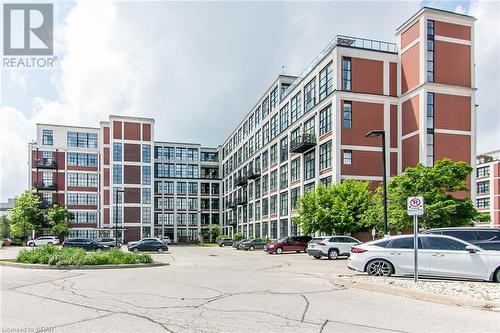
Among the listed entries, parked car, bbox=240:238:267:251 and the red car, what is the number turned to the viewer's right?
0

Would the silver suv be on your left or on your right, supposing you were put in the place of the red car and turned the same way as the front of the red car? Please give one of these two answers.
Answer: on your left
